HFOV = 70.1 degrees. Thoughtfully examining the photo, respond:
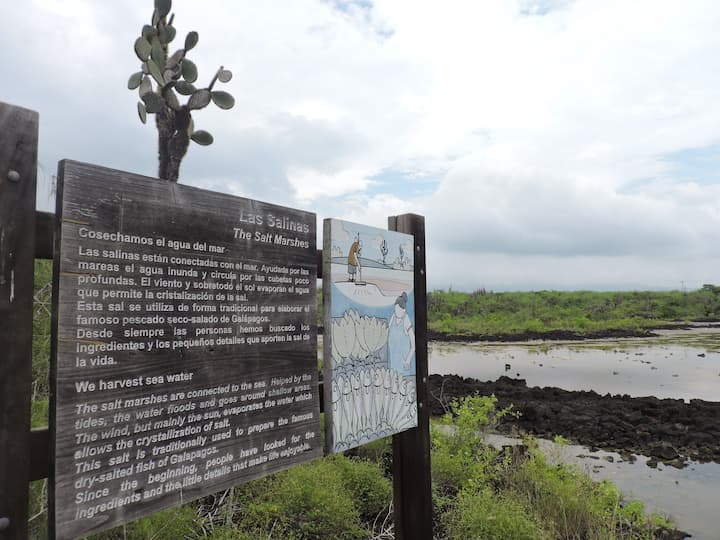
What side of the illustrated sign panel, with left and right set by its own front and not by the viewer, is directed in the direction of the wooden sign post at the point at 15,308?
right

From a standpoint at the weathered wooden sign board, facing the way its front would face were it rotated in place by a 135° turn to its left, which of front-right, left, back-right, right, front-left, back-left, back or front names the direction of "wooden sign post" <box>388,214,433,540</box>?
front-right

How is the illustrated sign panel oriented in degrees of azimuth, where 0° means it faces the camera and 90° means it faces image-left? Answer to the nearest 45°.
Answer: approximately 315°

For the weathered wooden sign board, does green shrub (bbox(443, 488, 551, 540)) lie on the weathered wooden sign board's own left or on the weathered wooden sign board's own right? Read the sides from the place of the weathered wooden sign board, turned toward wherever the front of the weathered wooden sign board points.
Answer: on the weathered wooden sign board's own left

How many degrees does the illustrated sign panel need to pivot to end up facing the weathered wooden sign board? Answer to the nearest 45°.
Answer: approximately 90° to its right
